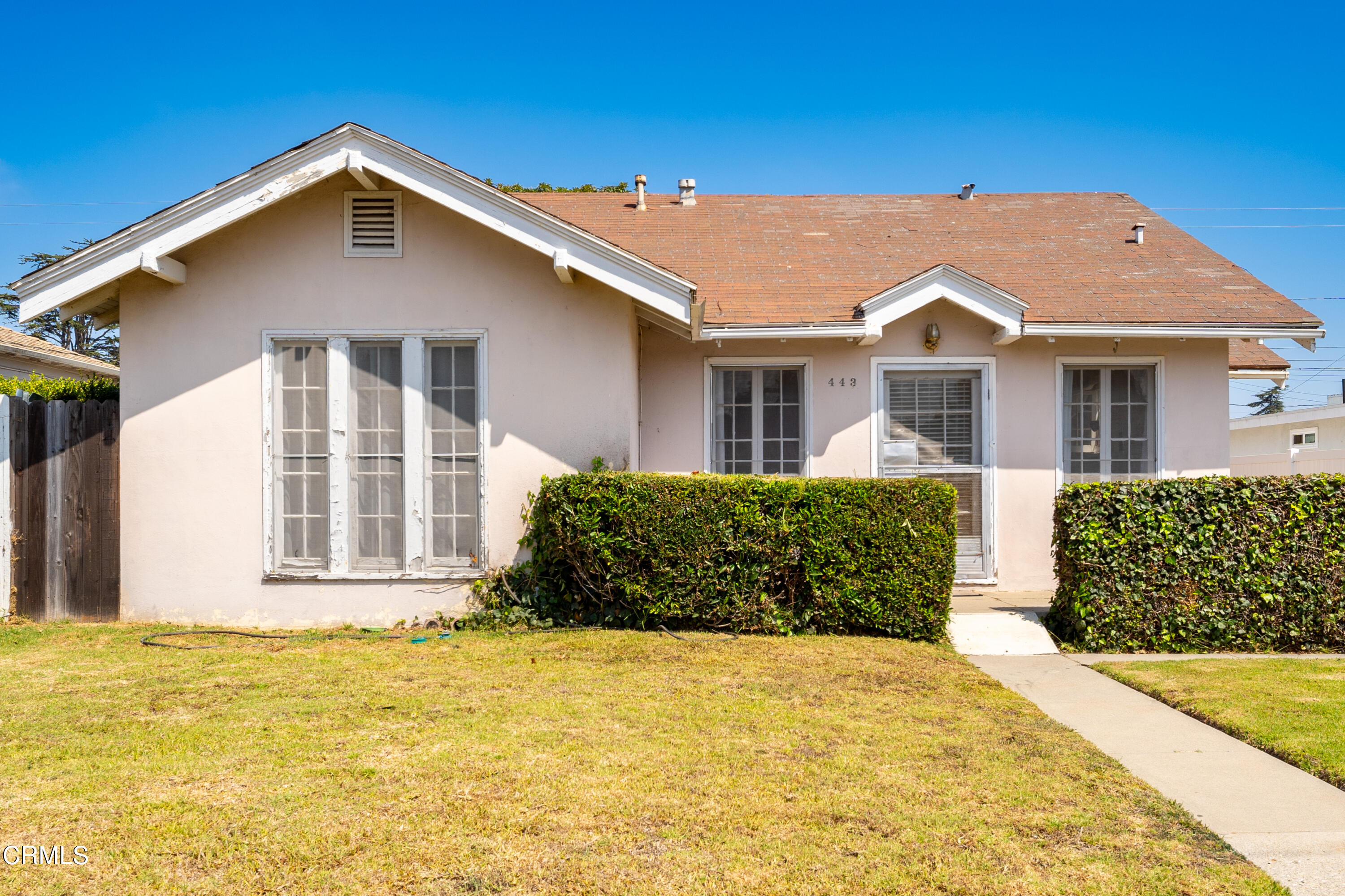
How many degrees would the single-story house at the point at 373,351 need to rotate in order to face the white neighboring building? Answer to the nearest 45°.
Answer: approximately 135° to its left

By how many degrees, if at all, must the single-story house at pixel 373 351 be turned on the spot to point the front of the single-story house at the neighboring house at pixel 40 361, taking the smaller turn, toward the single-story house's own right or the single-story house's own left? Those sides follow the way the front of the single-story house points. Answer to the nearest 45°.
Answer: approximately 135° to the single-story house's own right

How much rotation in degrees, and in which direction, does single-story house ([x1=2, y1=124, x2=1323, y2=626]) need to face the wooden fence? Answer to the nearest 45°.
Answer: approximately 90° to its right

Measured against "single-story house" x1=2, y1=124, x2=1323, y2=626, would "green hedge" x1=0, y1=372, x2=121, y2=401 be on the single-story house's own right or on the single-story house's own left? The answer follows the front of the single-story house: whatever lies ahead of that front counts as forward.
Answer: on the single-story house's own right

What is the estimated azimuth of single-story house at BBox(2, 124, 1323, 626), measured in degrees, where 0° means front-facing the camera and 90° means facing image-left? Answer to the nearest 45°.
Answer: approximately 0°
